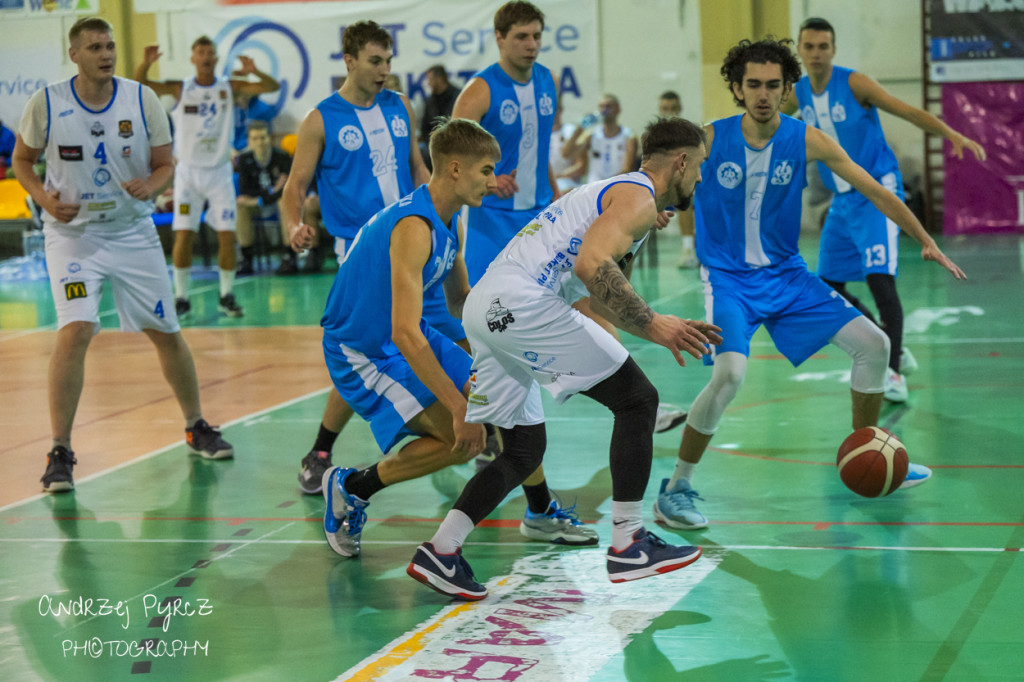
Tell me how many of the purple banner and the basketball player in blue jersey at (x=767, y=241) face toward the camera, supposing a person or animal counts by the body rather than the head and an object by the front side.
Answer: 2

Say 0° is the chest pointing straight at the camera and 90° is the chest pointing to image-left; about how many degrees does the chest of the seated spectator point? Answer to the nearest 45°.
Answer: approximately 0°

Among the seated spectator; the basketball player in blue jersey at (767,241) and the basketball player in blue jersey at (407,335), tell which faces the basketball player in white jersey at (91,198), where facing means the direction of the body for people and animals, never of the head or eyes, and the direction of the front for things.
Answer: the seated spectator

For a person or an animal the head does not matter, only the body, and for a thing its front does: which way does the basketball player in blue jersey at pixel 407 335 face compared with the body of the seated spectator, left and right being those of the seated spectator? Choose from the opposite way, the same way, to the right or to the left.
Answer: to the left

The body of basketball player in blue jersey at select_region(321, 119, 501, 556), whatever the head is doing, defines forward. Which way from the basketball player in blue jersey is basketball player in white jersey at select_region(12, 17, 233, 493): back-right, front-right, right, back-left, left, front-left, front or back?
back-left

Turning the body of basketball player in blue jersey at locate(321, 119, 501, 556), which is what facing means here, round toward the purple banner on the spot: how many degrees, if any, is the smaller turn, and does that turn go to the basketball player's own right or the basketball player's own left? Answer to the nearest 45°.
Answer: approximately 45° to the basketball player's own left

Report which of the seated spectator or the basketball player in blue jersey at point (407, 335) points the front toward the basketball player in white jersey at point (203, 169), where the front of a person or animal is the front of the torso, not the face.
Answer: the seated spectator

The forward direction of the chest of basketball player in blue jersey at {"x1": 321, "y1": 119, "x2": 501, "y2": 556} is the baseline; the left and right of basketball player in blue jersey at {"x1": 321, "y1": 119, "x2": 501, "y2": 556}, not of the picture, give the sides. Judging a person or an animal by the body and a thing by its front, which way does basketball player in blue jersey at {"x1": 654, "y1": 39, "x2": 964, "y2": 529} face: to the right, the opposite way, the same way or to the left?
to the right

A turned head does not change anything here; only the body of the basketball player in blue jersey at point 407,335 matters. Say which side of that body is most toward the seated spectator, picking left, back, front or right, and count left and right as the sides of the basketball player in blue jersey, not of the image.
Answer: left

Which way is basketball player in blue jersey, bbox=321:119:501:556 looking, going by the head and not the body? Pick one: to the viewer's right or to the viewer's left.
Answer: to the viewer's right
